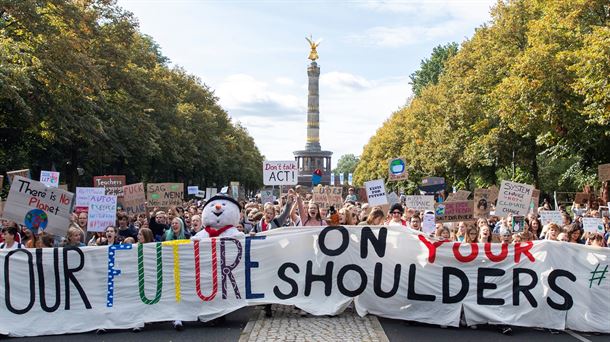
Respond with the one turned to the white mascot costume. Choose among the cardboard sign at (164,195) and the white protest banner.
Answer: the cardboard sign

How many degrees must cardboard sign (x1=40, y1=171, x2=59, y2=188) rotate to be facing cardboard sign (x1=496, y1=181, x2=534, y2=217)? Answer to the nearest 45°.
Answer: approximately 45° to its left

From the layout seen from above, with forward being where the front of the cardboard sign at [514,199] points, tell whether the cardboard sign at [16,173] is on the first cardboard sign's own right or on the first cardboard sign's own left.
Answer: on the first cardboard sign's own right

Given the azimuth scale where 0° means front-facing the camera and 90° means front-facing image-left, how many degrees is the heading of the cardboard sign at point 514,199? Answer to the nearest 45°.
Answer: approximately 0°

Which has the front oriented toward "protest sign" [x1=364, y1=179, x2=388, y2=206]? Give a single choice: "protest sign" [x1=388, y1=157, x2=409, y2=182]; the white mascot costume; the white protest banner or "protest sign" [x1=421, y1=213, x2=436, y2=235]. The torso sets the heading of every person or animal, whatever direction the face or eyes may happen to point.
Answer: "protest sign" [x1=388, y1=157, x2=409, y2=182]

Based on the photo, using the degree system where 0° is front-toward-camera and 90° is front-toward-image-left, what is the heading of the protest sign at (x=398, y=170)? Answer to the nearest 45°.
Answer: approximately 0°
